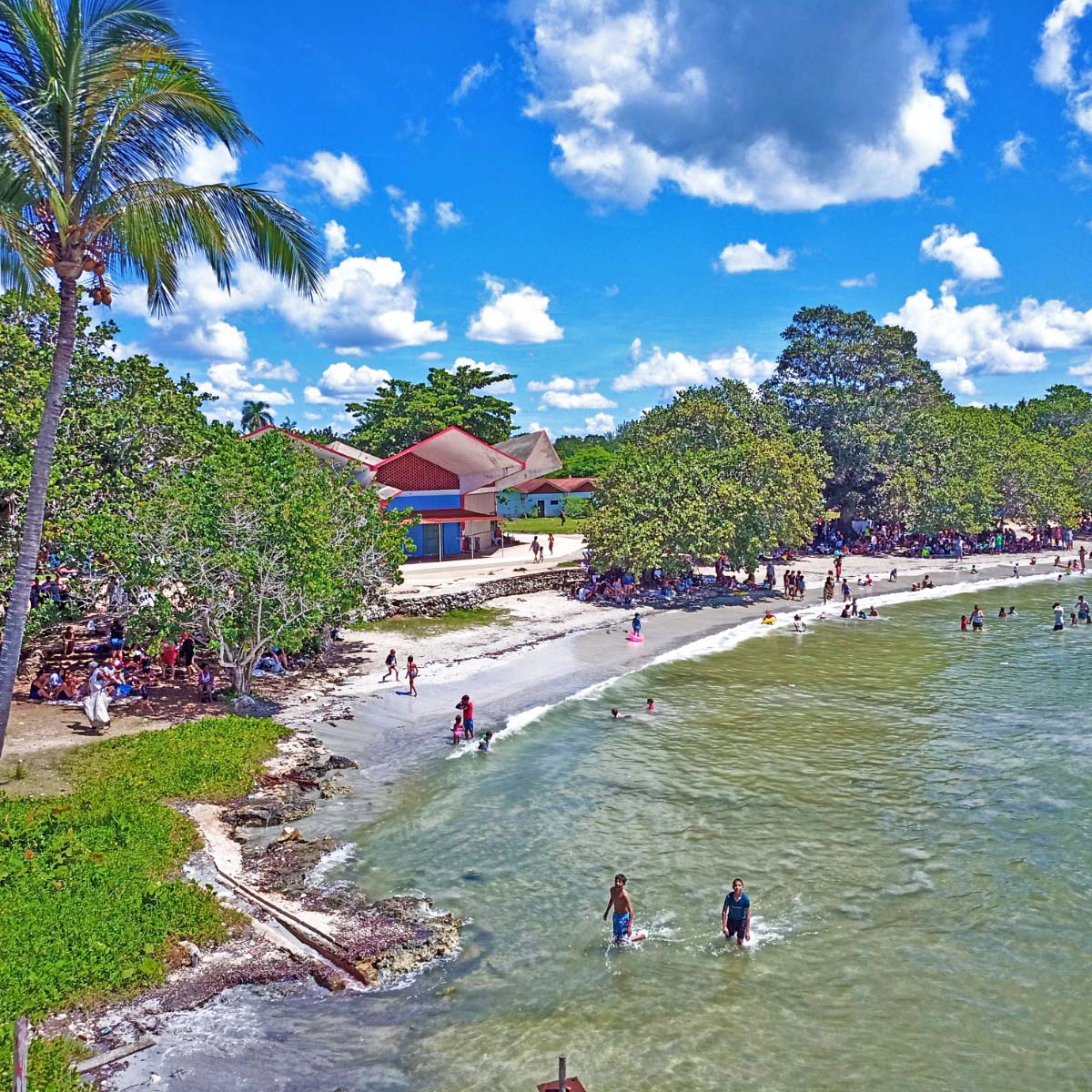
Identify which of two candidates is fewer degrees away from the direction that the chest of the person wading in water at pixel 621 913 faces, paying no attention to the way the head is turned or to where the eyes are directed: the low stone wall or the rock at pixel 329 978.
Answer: the rock

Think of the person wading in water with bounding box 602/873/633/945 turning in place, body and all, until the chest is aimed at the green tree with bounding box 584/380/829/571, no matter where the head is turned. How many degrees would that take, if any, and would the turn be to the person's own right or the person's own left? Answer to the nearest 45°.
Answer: approximately 135° to the person's own right

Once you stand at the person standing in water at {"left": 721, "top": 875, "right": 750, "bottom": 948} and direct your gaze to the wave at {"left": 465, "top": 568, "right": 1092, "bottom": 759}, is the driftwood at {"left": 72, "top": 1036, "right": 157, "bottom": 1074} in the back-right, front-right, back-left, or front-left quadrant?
back-left

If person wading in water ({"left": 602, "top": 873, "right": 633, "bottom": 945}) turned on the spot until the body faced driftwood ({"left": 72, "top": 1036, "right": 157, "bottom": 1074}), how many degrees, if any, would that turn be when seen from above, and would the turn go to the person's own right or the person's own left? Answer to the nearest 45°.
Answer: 0° — they already face it

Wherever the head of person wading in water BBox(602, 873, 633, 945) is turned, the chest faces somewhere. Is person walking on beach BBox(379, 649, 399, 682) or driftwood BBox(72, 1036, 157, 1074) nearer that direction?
the driftwood

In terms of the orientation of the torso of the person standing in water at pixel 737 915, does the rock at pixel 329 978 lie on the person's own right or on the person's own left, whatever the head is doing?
on the person's own right

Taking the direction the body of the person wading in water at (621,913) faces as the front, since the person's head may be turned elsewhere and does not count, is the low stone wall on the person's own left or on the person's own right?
on the person's own right

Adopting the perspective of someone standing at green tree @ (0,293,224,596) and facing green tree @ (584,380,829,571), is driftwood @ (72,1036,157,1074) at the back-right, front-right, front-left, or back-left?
back-right

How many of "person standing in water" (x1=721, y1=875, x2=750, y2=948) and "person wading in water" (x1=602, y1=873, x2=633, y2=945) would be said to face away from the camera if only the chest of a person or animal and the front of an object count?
0

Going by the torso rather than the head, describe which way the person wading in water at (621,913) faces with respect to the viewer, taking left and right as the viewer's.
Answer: facing the viewer and to the left of the viewer

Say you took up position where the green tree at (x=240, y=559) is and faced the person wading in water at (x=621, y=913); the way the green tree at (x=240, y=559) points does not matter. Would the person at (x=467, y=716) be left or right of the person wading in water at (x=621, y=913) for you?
left

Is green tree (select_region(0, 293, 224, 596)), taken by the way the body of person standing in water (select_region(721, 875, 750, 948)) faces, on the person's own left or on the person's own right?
on the person's own right

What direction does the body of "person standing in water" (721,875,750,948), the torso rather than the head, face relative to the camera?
toward the camera
